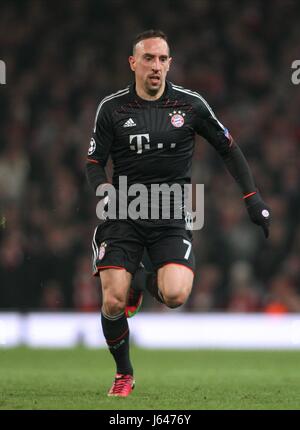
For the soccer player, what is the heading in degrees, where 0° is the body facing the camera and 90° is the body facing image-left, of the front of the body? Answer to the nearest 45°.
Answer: approximately 0°
